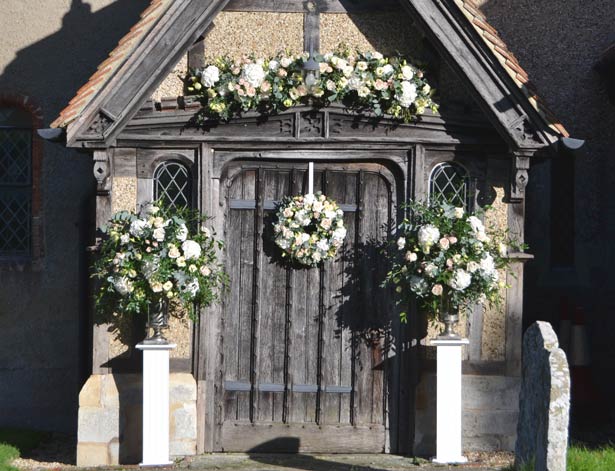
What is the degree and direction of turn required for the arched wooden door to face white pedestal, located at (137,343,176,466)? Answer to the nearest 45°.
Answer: approximately 45° to its right

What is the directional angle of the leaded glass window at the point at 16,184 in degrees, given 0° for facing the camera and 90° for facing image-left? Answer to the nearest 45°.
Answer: approximately 0°

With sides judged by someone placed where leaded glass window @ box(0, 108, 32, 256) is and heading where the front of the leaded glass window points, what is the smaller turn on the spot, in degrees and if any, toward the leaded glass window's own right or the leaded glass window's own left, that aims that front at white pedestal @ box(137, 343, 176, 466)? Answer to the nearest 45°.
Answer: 0° — it already faces it

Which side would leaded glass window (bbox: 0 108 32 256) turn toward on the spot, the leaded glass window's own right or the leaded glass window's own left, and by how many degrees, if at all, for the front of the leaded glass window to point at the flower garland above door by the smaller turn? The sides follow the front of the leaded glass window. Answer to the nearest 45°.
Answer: approximately 45° to the leaded glass window's own left

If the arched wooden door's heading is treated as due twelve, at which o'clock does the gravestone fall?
The gravestone is roughly at 11 o'clock from the arched wooden door.

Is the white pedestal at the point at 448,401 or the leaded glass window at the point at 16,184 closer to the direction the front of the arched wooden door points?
the white pedestal

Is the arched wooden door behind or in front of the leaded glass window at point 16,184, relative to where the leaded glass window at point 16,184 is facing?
in front
